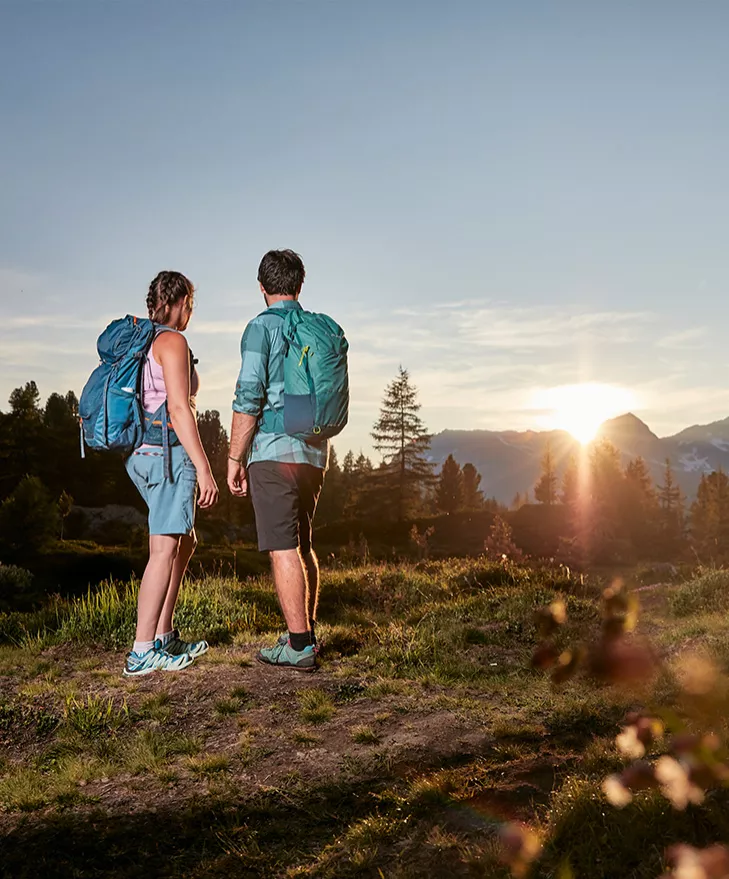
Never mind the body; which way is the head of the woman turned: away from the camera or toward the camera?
away from the camera

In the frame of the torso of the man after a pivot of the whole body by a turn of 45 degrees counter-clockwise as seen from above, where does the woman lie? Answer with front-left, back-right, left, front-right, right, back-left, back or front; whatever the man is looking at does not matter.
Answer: front

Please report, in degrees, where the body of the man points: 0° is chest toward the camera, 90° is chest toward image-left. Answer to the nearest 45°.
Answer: approximately 135°

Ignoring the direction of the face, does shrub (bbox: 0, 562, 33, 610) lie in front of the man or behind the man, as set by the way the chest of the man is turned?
in front

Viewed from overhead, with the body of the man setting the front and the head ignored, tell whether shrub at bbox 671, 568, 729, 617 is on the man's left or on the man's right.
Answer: on the man's right

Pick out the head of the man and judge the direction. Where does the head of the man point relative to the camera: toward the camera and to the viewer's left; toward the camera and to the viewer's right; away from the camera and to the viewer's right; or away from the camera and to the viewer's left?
away from the camera and to the viewer's left
